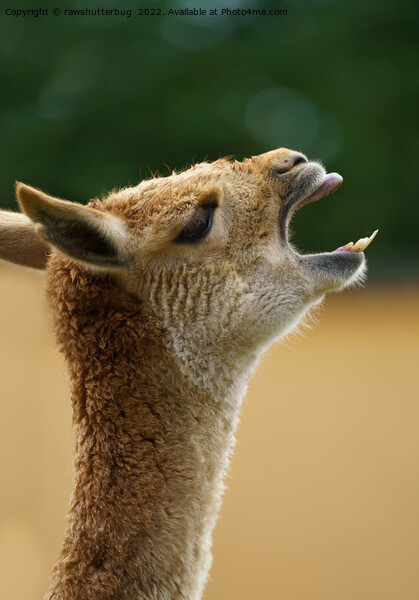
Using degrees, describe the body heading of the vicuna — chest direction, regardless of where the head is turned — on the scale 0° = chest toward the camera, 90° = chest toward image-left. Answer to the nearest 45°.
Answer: approximately 270°
